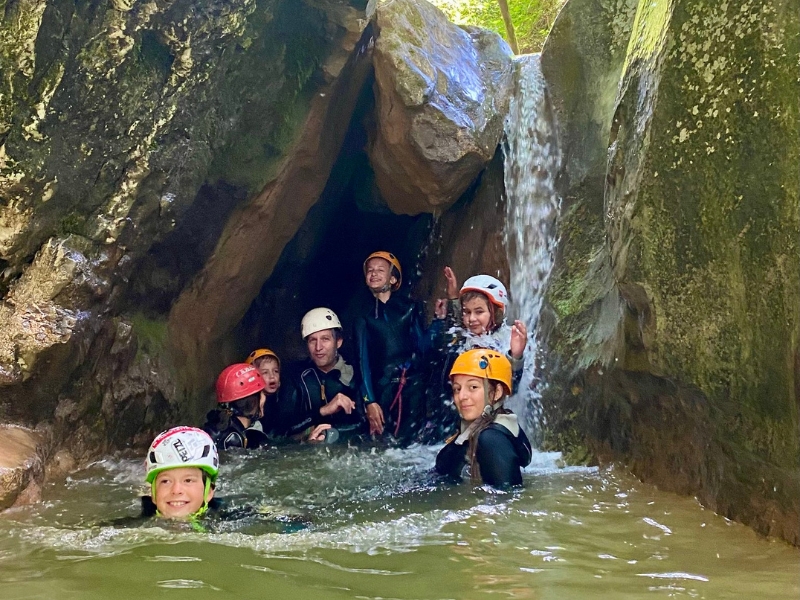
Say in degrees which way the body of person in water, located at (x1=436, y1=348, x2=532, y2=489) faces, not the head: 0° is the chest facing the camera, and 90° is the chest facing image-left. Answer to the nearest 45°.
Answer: approximately 45°

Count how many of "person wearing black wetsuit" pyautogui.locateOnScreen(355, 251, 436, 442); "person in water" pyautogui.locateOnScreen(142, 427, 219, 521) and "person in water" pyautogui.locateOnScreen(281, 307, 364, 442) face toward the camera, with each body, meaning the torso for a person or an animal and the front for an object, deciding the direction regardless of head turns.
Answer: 3

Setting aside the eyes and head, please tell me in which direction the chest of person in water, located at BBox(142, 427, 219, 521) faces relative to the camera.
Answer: toward the camera

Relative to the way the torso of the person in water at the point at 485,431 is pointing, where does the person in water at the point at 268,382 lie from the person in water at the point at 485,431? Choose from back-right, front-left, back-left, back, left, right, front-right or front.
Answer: right

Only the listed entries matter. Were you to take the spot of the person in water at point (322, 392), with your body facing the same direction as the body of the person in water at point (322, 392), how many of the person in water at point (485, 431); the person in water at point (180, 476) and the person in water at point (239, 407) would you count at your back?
0

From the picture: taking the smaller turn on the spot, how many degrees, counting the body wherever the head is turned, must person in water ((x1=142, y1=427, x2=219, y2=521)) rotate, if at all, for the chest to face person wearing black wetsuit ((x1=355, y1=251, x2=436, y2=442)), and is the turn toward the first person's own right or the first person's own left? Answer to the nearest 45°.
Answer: approximately 135° to the first person's own left

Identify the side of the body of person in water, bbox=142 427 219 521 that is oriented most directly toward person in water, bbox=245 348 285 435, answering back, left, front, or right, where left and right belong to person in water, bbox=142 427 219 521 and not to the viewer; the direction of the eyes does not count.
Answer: back

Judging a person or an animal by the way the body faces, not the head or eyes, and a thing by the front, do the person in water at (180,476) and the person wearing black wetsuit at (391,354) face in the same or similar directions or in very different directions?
same or similar directions

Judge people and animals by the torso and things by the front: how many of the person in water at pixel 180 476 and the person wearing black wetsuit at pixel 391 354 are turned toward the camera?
2

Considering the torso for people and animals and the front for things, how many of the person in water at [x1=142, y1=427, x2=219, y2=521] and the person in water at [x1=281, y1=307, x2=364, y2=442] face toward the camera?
2

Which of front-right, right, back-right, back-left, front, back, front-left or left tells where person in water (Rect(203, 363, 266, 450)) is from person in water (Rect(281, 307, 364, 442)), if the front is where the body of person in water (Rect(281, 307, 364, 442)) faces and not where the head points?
front-right

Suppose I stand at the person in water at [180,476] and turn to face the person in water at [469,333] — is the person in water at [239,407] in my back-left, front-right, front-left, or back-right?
front-left
